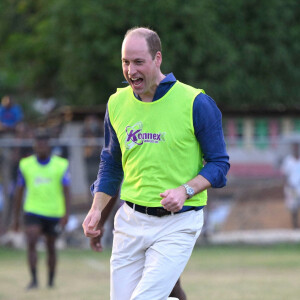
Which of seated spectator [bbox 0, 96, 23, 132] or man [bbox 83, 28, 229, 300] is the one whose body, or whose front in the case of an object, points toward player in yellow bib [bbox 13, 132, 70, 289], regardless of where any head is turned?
the seated spectator

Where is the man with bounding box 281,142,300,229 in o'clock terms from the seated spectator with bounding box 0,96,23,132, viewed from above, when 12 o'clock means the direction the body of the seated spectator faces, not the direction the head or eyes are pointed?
The man is roughly at 10 o'clock from the seated spectator.

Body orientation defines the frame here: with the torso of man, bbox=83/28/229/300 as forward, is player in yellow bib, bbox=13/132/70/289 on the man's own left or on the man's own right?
on the man's own right

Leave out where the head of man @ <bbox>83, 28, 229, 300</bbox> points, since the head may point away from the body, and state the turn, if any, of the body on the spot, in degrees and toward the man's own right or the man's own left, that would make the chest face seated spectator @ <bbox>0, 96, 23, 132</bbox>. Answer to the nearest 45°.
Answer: approximately 135° to the man's own right

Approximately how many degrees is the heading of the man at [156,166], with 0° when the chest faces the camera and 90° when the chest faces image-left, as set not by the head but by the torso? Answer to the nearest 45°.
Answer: approximately 45°
